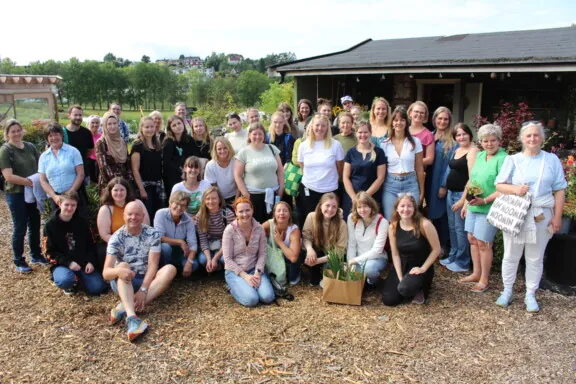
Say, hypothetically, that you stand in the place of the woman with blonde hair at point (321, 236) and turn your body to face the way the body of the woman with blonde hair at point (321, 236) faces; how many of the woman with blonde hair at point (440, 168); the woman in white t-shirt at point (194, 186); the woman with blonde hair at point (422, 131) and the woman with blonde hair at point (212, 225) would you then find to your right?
2

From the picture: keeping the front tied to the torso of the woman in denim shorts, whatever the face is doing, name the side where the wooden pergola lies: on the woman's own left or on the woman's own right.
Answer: on the woman's own right

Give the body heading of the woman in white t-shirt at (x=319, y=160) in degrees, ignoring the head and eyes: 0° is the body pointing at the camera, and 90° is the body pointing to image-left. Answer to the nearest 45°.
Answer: approximately 0°

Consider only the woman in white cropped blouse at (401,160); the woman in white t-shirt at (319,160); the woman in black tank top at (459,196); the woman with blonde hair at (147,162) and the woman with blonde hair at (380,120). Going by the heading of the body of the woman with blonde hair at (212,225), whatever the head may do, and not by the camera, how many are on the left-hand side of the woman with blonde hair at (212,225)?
4

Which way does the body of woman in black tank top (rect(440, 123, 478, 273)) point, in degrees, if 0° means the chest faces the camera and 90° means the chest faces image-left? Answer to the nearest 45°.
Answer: approximately 45°
